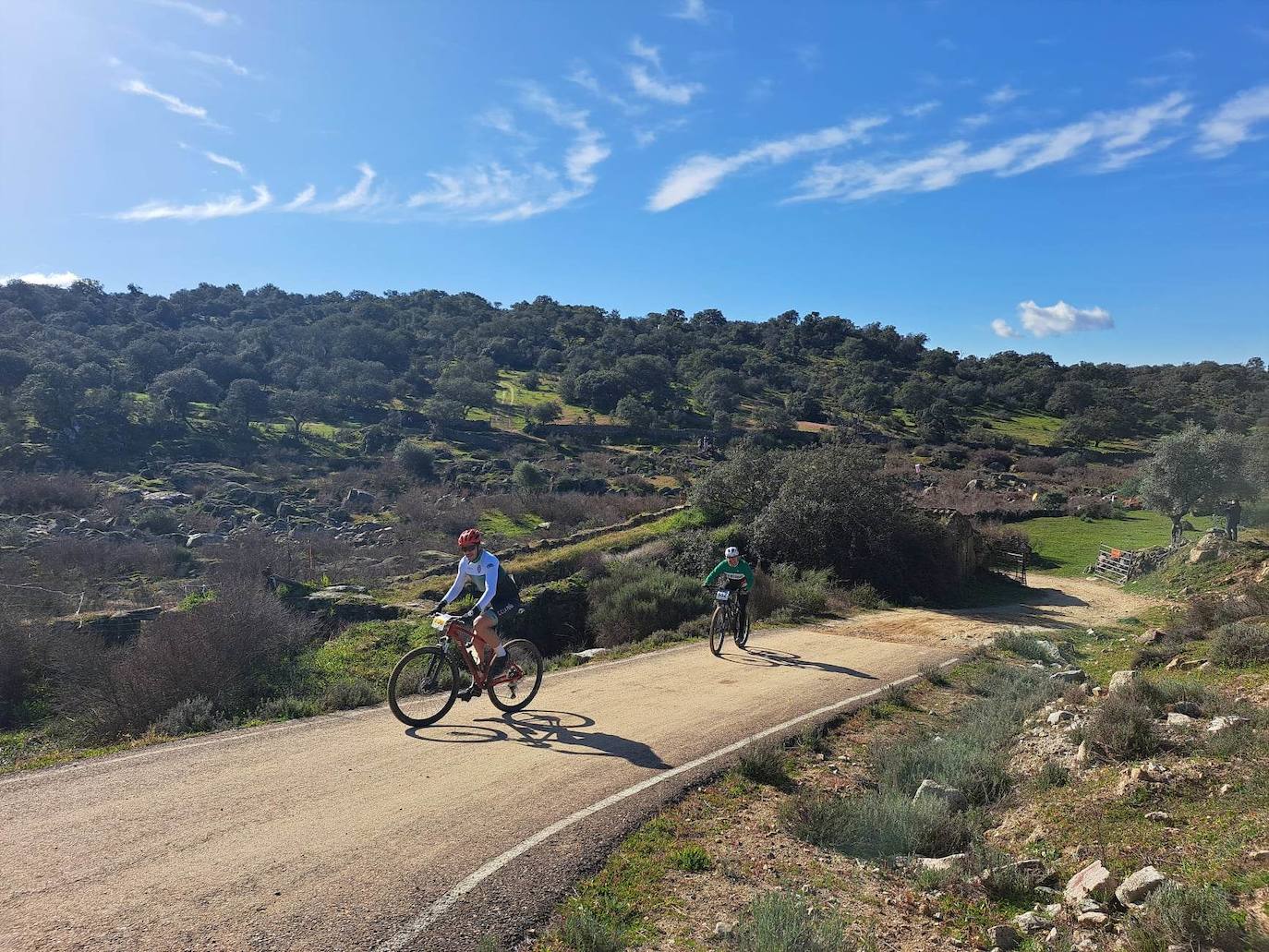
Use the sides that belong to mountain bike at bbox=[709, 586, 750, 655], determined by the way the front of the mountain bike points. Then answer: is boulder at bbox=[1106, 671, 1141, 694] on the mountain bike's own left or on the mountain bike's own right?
on the mountain bike's own left

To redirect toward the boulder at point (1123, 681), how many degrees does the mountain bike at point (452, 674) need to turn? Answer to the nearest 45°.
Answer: approximately 135° to its left

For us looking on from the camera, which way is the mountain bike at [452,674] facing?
facing the viewer and to the left of the viewer

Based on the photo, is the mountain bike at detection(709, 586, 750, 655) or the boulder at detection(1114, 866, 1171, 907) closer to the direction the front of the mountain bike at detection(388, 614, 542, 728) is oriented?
the boulder

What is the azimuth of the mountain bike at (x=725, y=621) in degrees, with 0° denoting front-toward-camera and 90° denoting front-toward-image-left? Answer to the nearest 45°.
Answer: approximately 45°

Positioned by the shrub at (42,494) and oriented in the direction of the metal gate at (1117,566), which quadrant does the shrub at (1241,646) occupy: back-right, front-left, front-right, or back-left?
front-right

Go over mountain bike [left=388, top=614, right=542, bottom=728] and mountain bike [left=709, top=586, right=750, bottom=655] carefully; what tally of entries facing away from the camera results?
0

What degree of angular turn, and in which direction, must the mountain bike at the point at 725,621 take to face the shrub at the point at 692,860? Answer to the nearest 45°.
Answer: approximately 45° to its left
